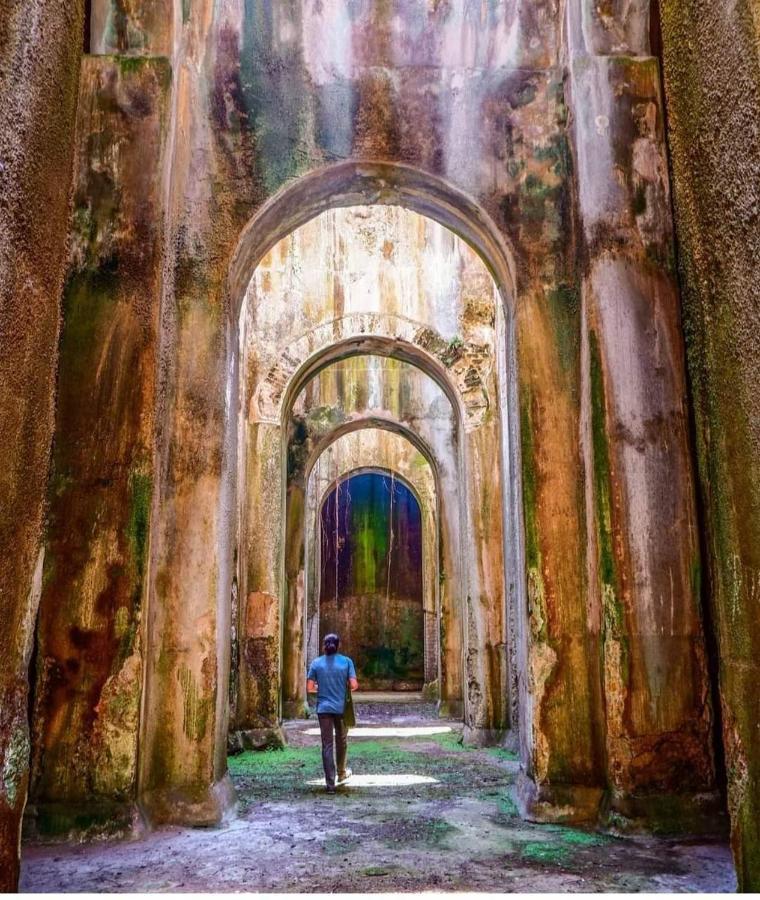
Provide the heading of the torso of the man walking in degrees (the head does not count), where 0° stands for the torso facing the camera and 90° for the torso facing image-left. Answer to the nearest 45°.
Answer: approximately 180°

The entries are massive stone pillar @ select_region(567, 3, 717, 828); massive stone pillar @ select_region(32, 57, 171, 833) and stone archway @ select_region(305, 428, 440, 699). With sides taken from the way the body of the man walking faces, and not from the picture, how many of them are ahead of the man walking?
1

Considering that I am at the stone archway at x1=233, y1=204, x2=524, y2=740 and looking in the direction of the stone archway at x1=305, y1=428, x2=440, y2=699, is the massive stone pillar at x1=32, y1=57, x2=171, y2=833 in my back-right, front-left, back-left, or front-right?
back-left

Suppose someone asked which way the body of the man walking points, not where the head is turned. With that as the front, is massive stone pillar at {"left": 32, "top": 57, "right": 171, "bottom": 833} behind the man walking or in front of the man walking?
behind

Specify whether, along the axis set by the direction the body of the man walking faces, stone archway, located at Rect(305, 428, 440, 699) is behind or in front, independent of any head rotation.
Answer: in front

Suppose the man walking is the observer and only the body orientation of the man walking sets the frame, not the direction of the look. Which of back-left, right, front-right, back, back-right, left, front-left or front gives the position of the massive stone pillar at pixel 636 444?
back-right

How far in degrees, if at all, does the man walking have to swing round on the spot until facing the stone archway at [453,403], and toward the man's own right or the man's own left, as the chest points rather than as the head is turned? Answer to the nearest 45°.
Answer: approximately 45° to the man's own right
